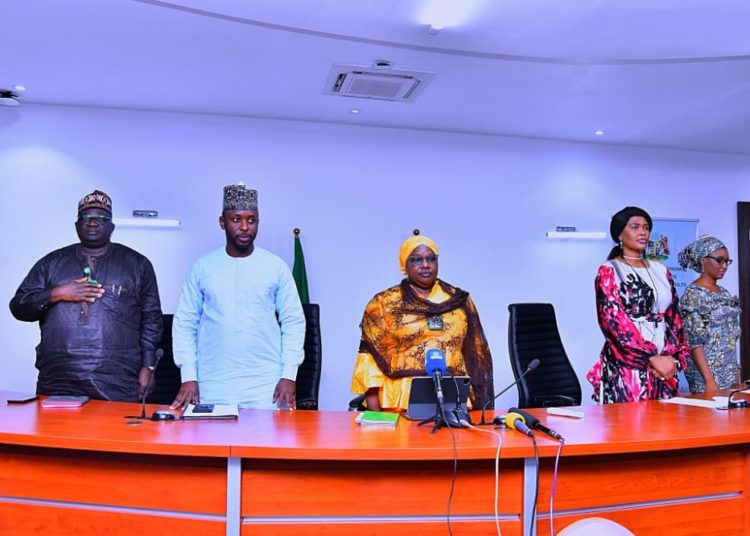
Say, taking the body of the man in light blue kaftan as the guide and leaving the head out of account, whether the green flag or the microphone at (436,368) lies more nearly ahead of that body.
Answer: the microphone

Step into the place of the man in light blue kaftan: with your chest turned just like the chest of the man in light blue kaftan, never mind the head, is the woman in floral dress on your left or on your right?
on your left

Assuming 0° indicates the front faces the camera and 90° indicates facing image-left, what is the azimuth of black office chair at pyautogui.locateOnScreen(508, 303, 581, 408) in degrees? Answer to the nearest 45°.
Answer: approximately 315°

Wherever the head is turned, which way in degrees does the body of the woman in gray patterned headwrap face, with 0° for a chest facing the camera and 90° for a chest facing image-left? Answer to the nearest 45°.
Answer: approximately 315°

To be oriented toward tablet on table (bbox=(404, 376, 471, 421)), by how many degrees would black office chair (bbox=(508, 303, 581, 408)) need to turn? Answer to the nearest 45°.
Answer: approximately 45° to its right

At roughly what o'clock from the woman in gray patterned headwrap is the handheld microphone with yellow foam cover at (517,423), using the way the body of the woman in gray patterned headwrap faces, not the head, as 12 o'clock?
The handheld microphone with yellow foam cover is roughly at 2 o'clock from the woman in gray patterned headwrap.

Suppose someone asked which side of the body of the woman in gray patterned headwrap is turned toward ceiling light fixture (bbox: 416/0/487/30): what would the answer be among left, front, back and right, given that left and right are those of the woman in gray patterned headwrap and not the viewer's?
right

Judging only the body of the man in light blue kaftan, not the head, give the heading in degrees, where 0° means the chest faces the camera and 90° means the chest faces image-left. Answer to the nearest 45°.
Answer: approximately 0°
